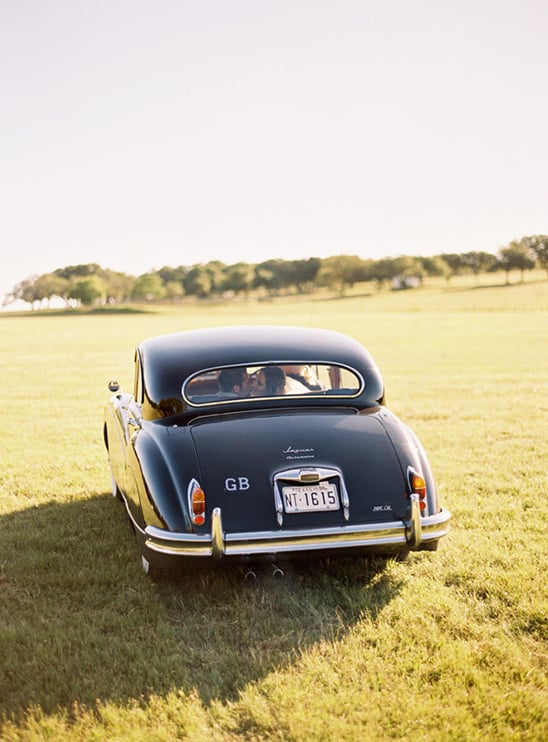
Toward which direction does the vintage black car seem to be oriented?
away from the camera
